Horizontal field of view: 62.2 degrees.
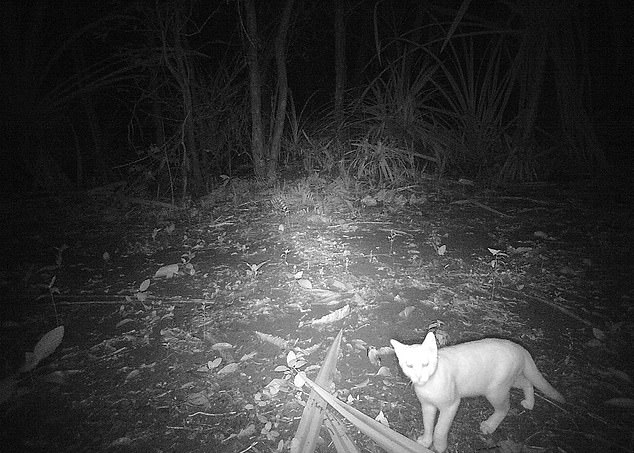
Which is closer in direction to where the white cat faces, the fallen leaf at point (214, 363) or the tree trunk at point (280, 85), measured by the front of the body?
the fallen leaf

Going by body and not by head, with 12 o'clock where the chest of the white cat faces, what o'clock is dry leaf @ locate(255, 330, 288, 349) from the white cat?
The dry leaf is roughly at 2 o'clock from the white cat.

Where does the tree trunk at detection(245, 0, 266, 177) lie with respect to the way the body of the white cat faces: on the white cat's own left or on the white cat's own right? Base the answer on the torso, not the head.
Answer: on the white cat's own right

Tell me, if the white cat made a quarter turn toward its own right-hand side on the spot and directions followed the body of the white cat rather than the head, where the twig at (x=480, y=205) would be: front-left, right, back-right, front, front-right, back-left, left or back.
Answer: front-right

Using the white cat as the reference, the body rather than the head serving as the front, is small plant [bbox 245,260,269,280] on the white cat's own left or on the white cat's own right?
on the white cat's own right

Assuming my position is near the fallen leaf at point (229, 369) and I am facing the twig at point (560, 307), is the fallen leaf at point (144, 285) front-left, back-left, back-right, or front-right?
back-left

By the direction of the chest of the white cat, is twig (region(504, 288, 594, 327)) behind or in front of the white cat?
behind

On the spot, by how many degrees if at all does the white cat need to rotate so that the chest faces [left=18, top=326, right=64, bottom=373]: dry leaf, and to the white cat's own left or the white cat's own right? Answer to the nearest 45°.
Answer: approximately 45° to the white cat's own right

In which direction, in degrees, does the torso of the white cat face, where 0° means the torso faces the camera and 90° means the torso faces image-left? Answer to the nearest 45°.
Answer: approximately 45°
